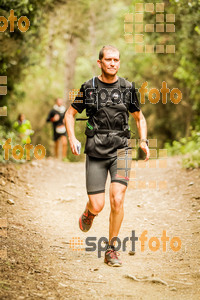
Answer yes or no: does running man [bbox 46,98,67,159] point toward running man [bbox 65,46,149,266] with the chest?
yes

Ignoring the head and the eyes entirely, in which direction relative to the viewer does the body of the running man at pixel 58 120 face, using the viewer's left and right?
facing the viewer
